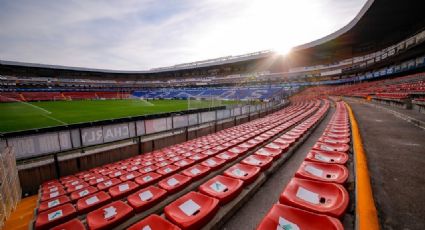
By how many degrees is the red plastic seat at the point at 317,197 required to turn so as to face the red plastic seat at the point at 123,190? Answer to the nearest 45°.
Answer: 0° — it already faces it

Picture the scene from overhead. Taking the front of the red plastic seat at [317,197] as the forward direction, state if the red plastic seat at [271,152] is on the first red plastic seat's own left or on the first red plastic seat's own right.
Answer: on the first red plastic seat's own right

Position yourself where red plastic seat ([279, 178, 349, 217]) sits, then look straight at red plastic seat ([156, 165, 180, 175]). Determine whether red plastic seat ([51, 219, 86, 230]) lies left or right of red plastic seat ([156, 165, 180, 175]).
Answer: left

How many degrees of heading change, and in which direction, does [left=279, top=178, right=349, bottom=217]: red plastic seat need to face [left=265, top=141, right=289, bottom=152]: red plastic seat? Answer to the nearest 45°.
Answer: approximately 90° to its right

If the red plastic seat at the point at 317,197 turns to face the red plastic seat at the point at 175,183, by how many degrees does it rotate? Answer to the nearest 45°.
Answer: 0° — it already faces it

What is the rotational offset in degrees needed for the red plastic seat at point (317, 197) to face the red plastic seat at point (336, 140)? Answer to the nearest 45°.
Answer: approximately 90° to its right

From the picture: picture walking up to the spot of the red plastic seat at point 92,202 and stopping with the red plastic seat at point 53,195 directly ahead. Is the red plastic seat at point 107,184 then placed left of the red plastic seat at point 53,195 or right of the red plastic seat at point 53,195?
right

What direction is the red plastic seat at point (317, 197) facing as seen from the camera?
to the viewer's left
